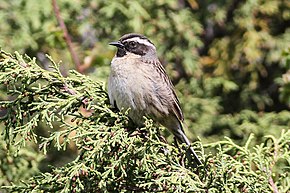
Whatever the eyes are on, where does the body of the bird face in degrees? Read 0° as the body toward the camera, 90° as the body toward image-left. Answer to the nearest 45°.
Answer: approximately 45°
